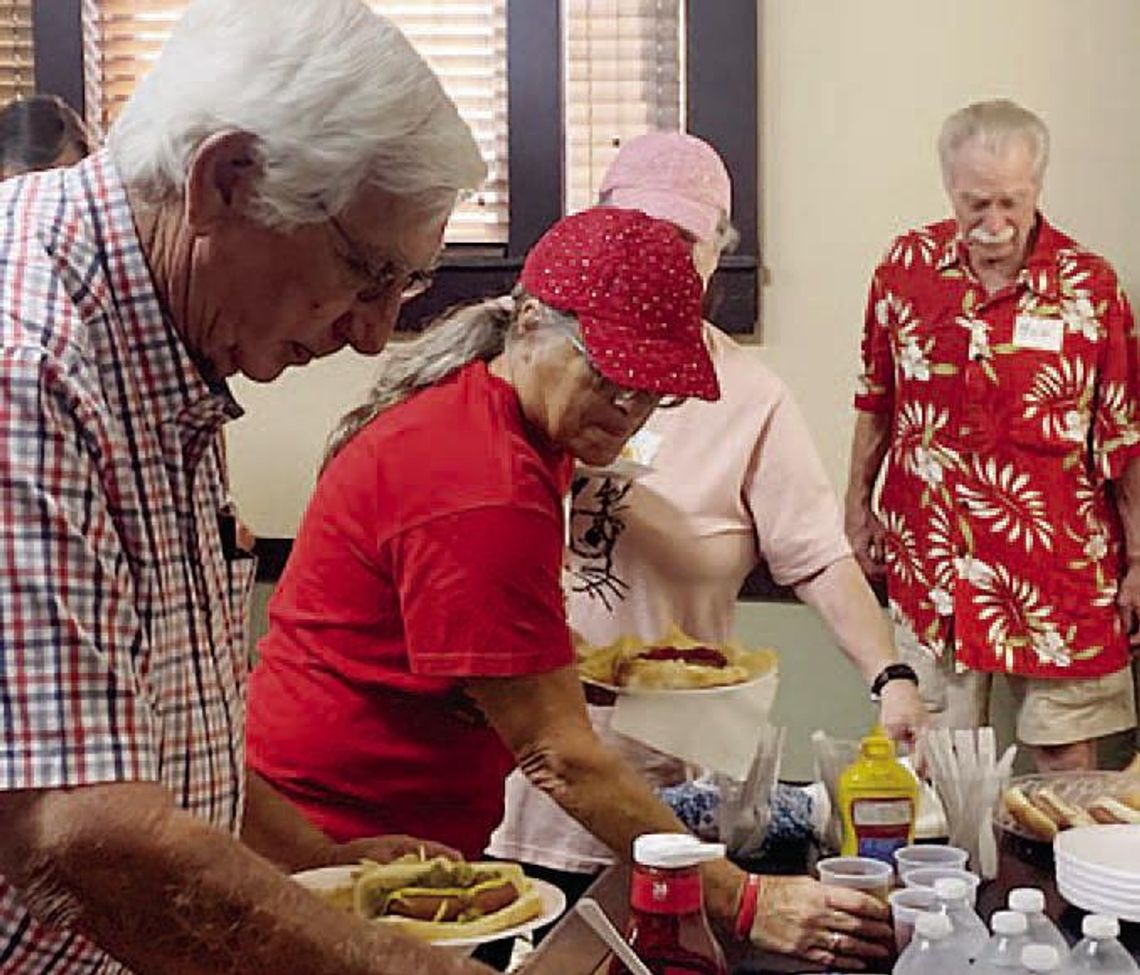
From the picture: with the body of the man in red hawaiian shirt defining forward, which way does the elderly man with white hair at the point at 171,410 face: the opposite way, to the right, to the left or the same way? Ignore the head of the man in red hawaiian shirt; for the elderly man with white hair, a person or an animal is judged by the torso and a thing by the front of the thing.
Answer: to the left

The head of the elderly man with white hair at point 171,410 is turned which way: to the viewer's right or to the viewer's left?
to the viewer's right

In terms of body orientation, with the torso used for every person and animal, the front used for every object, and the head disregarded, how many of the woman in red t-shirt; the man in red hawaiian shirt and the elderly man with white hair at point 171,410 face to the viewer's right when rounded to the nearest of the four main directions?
2

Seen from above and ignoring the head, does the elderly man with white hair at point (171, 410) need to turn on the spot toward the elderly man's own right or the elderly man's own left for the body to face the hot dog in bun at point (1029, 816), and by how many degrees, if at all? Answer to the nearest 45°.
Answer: approximately 45° to the elderly man's own left

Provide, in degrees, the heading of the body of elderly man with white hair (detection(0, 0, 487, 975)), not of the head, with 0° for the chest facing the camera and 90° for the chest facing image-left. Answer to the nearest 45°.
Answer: approximately 270°

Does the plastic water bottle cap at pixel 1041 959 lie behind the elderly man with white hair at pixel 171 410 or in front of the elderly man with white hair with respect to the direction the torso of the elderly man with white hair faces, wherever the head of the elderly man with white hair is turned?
in front

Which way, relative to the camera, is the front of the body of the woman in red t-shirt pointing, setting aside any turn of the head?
to the viewer's right

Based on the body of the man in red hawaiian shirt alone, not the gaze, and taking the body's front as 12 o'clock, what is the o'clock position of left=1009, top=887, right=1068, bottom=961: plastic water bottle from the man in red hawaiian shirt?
The plastic water bottle is roughly at 12 o'clock from the man in red hawaiian shirt.

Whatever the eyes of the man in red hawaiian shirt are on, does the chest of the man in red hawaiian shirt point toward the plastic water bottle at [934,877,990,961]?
yes

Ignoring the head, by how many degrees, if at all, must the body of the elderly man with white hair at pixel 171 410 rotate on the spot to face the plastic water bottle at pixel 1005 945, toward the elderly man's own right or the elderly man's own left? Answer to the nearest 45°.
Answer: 0° — they already face it
